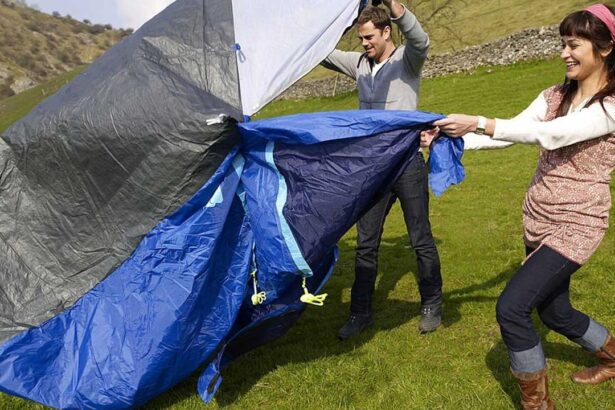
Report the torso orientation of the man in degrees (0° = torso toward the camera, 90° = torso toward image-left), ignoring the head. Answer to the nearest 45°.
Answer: approximately 45°

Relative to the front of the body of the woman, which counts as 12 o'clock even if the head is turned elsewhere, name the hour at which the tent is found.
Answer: The tent is roughly at 1 o'clock from the woman.

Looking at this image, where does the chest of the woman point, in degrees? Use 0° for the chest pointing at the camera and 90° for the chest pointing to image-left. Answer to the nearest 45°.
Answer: approximately 45°

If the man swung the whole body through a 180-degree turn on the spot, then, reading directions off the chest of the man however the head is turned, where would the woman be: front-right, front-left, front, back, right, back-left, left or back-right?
right

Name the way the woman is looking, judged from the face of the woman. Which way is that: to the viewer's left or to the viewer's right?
to the viewer's left
